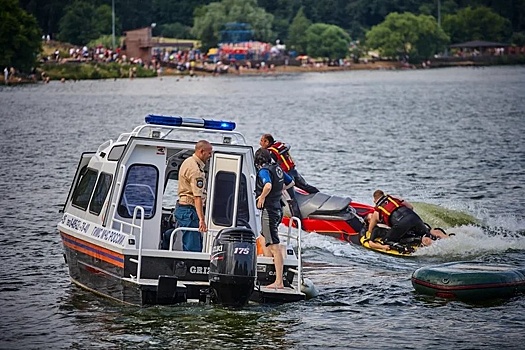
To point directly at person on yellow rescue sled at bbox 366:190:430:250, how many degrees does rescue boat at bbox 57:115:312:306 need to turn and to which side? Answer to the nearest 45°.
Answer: approximately 90° to its right

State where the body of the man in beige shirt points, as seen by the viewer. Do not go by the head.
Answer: to the viewer's right

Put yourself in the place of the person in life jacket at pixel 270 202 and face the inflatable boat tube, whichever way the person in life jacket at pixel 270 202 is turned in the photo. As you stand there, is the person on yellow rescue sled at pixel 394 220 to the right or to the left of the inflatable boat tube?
left

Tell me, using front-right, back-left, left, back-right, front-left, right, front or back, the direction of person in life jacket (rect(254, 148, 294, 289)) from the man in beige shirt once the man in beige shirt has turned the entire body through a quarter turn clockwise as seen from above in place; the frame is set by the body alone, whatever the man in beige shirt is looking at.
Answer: left

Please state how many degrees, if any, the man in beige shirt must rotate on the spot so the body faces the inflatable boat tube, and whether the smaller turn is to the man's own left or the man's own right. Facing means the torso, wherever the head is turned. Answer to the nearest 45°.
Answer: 0° — they already face it

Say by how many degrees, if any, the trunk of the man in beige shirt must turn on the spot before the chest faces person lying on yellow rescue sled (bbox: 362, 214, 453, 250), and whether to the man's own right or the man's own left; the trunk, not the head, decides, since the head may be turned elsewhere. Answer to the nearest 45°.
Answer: approximately 45° to the man's own left

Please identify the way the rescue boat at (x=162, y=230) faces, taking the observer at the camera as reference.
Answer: facing away from the viewer and to the left of the viewer

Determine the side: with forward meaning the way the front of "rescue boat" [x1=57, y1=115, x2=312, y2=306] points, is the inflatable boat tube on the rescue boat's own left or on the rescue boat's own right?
on the rescue boat's own right
